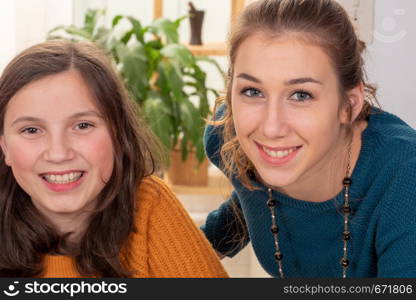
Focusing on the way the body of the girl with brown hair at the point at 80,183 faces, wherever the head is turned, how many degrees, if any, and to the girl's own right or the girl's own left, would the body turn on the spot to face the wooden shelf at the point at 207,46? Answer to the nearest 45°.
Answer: approximately 180°

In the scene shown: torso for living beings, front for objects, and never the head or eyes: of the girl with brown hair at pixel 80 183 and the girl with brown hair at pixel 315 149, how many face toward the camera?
2

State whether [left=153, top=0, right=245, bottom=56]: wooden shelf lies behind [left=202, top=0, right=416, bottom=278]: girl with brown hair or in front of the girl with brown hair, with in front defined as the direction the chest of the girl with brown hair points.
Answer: behind

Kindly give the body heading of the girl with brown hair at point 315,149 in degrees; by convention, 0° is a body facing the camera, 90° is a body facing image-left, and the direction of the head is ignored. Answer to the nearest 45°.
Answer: approximately 0°

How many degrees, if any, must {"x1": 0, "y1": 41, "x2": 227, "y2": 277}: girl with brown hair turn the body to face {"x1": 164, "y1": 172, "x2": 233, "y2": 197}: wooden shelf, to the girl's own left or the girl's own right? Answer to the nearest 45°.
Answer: approximately 180°

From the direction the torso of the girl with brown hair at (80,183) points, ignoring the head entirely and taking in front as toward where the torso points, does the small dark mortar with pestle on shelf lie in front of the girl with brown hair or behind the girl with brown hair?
behind

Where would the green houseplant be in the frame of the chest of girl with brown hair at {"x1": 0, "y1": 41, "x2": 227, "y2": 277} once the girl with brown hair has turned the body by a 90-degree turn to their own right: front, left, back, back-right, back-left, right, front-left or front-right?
right

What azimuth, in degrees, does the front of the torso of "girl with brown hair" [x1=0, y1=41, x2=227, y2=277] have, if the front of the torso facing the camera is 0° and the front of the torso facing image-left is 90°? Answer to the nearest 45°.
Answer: approximately 0°

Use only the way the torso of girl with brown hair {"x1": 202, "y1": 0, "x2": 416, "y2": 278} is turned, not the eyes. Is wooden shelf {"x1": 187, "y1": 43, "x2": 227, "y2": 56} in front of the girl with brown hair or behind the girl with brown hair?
behind
